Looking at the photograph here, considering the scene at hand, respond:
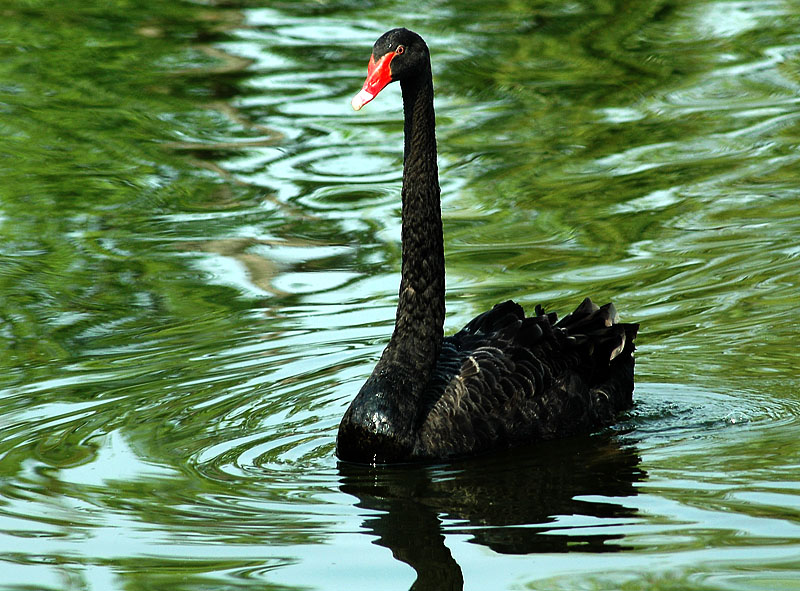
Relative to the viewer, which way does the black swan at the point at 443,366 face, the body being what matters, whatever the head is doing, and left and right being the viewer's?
facing the viewer and to the left of the viewer
